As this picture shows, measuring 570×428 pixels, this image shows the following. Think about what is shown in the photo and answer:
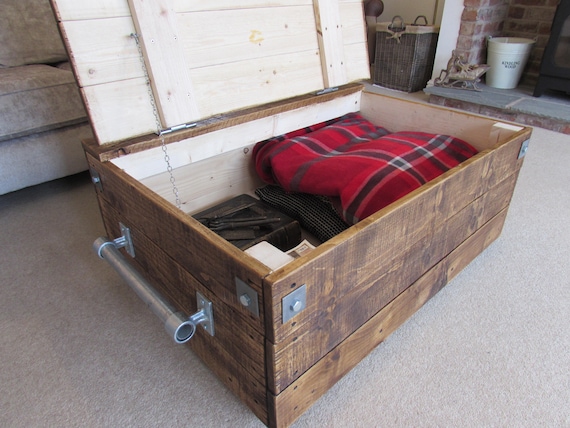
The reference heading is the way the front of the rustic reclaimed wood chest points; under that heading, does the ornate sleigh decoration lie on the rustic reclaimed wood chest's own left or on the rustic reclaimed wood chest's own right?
on the rustic reclaimed wood chest's own left

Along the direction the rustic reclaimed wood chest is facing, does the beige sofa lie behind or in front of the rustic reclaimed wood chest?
behind

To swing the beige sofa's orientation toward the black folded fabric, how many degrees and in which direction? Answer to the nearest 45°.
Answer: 0° — it already faces it

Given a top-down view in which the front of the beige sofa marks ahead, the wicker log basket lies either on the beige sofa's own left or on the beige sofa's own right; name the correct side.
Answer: on the beige sofa's own left

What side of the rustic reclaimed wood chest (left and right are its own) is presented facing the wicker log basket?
left

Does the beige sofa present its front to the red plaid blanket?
yes
